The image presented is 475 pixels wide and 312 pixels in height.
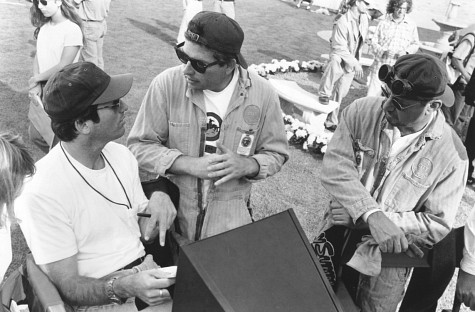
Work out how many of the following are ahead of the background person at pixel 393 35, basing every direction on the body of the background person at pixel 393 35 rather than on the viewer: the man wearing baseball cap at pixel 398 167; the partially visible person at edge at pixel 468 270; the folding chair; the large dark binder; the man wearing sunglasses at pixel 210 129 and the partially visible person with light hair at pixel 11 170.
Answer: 6

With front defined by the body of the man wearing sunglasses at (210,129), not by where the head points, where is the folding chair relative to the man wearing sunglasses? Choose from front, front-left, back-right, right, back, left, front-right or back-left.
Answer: front-right

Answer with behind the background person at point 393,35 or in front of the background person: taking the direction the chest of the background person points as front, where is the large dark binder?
in front

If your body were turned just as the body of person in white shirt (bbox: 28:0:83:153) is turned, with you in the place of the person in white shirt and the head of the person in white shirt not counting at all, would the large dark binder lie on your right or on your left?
on your left

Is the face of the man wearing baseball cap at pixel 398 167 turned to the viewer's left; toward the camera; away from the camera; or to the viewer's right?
to the viewer's left

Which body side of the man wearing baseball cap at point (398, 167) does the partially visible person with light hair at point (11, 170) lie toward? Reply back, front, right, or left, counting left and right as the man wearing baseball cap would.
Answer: front

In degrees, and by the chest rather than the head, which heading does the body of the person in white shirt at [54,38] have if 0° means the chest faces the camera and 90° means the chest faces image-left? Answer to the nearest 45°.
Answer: approximately 45°

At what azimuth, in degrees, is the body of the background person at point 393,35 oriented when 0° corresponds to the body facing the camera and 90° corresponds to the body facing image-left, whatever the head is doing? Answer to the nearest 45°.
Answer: approximately 0°

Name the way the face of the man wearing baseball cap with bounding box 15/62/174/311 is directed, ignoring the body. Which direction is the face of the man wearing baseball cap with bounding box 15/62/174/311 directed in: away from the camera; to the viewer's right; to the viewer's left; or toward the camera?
to the viewer's right

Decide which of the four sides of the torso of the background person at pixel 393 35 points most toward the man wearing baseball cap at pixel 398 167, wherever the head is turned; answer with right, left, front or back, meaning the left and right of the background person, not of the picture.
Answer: front

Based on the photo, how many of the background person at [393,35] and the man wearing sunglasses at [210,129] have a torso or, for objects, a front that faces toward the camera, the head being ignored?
2

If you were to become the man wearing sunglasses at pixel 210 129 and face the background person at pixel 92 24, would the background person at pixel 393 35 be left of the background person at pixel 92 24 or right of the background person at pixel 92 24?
right

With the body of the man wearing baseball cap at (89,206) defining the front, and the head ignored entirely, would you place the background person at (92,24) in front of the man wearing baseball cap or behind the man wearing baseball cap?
behind

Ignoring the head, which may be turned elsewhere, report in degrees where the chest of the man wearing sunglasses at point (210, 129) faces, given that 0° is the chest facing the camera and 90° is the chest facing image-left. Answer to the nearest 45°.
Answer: approximately 0°
